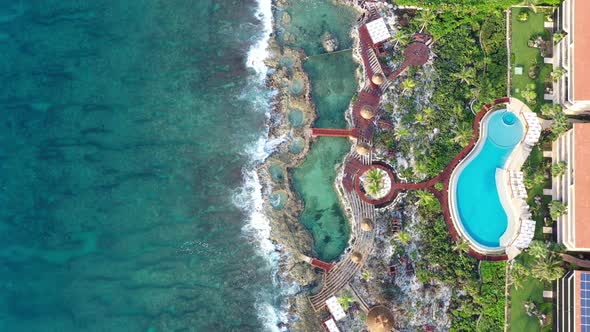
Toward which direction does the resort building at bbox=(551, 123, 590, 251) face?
to the viewer's left

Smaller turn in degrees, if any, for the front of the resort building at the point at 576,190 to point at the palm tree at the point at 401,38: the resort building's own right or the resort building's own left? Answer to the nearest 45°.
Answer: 0° — it already faces it

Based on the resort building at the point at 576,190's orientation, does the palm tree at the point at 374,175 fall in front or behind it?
in front

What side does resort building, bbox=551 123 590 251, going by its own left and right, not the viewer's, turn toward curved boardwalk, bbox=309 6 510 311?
front

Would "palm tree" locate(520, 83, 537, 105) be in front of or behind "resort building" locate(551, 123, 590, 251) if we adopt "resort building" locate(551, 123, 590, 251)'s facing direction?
in front

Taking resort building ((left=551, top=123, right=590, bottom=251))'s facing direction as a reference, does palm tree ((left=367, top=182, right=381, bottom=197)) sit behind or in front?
in front

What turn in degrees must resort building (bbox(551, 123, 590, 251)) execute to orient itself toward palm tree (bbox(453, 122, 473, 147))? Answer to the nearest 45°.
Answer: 0° — it already faces it

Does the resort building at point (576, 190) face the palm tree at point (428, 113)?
yes
